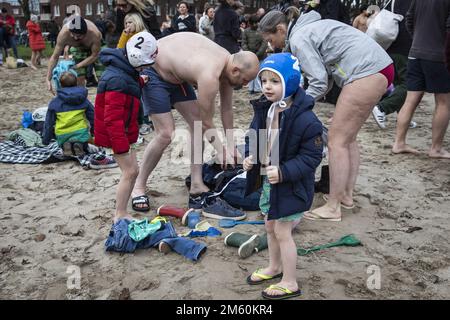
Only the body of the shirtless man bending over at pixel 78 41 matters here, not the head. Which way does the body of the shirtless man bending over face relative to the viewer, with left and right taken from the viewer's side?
facing the viewer

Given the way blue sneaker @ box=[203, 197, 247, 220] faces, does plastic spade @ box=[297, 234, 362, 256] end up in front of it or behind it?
in front

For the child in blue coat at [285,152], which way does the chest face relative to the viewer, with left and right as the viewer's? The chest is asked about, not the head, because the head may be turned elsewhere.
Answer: facing the viewer and to the left of the viewer

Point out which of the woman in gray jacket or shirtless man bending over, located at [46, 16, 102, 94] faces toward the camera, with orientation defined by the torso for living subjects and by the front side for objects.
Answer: the shirtless man bending over

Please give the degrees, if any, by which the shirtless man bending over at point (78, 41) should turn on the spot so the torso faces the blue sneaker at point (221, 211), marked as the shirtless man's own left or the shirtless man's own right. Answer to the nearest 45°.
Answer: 0° — they already face it

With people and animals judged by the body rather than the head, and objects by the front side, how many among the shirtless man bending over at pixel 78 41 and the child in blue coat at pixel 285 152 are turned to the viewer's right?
0

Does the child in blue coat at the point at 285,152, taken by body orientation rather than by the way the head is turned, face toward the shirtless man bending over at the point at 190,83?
no

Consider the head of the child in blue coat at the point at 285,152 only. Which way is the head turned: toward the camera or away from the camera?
toward the camera

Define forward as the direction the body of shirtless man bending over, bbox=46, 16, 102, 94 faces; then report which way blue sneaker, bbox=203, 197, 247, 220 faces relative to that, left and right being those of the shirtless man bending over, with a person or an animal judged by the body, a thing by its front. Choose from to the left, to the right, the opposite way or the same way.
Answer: to the left

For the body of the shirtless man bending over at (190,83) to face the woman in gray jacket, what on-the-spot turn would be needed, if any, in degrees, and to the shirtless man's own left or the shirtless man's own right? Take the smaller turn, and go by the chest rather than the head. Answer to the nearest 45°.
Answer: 0° — they already face them

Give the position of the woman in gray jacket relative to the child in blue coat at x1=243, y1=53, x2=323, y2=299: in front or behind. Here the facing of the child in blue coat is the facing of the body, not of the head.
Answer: behind

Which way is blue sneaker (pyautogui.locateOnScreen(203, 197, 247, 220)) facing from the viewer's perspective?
to the viewer's right

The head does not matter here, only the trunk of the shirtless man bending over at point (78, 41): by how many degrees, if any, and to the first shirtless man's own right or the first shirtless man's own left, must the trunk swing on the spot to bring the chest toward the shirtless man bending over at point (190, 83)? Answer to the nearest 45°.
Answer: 0° — they already face them

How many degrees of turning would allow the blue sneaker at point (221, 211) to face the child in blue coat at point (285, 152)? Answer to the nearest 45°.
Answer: approximately 90° to its right

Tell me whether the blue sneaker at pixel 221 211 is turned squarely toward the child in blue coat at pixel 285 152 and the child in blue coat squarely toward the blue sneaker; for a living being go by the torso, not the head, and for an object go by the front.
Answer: no

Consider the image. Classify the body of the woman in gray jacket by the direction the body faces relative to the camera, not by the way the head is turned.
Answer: to the viewer's left

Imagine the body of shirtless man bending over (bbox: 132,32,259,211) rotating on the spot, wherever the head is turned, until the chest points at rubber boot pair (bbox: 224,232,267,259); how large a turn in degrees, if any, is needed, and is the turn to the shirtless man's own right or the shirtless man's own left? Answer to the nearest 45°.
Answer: approximately 45° to the shirtless man's own right

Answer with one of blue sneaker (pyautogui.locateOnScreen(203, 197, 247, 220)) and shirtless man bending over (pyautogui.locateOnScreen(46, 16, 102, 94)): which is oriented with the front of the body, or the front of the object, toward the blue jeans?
the shirtless man bending over

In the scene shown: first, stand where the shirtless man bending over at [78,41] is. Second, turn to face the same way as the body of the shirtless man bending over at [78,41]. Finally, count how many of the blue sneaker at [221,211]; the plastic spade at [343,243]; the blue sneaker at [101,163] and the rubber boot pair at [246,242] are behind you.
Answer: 0

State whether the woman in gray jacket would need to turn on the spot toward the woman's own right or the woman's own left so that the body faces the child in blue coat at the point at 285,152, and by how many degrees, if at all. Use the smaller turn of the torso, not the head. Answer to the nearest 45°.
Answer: approximately 90° to the woman's own left

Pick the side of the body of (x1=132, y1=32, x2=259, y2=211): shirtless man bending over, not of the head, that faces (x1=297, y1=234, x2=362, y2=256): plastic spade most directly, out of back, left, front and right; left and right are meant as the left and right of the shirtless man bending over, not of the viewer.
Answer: front
